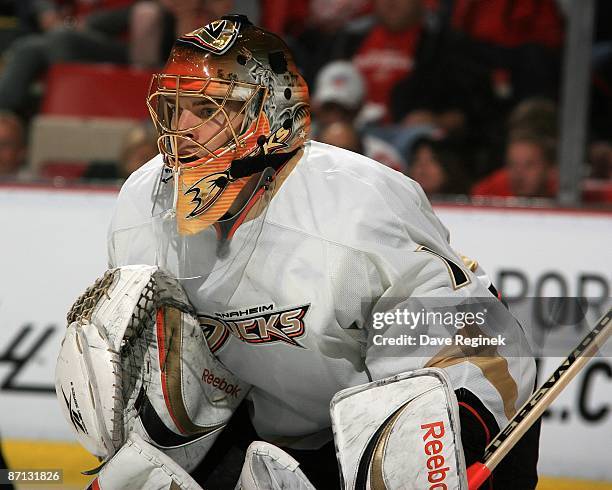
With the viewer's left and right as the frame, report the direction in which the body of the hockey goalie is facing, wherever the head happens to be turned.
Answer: facing the viewer and to the left of the viewer

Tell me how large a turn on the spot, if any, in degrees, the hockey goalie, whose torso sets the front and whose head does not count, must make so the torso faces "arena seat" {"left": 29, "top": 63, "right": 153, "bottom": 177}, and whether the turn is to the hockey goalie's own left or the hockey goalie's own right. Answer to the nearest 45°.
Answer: approximately 135° to the hockey goalie's own right
